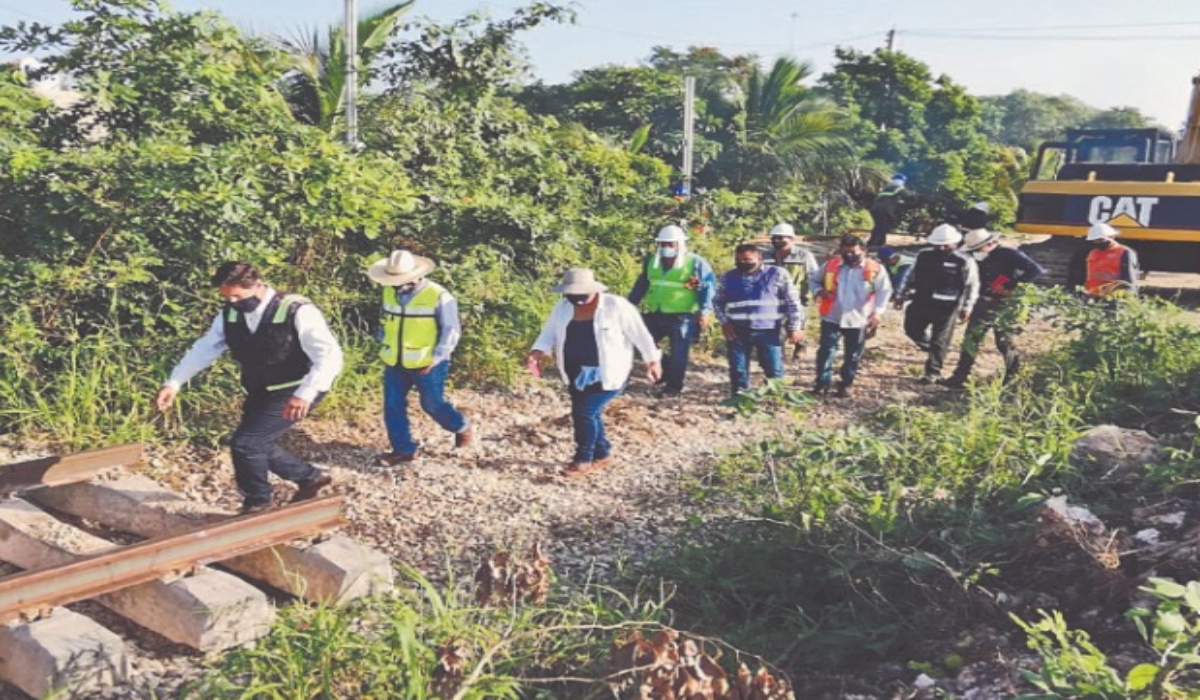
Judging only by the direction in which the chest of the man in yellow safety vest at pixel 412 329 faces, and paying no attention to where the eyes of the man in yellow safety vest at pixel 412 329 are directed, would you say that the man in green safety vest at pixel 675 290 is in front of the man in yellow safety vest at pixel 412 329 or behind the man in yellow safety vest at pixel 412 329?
behind

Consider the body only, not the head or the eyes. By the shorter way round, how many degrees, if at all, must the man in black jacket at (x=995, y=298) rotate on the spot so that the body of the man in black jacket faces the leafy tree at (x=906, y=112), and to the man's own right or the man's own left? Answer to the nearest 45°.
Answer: approximately 135° to the man's own right

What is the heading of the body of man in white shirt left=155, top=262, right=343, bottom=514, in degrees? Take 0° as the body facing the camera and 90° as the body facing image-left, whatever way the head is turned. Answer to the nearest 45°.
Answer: approximately 45°

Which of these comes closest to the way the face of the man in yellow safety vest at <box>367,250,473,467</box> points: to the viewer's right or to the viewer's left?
to the viewer's left

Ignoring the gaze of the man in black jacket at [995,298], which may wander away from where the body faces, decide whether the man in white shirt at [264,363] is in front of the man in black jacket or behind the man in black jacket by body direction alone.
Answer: in front

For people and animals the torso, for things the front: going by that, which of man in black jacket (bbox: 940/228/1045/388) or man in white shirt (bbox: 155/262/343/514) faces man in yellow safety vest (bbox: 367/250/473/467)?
the man in black jacket

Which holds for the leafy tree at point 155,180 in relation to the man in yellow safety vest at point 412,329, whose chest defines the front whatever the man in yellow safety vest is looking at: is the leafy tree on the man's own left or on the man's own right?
on the man's own right

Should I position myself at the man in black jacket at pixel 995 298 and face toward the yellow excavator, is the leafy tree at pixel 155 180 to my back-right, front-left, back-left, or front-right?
back-left

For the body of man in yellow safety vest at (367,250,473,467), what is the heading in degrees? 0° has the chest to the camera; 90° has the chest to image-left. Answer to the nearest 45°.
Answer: approximately 45°
